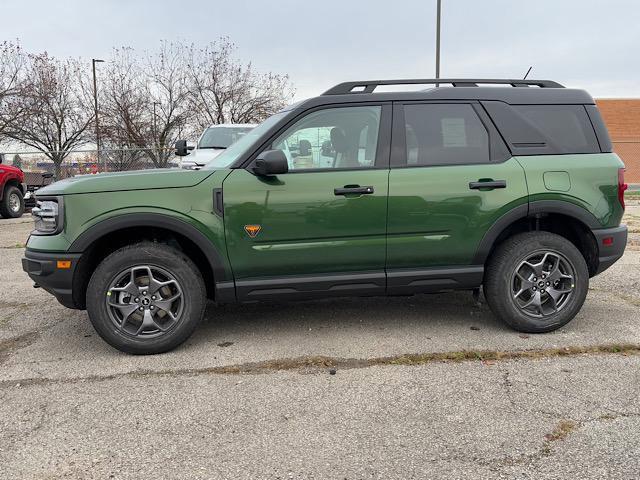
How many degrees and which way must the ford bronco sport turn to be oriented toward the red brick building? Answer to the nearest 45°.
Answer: approximately 135° to its right

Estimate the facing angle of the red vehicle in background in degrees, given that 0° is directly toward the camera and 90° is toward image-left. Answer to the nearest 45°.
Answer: approximately 315°

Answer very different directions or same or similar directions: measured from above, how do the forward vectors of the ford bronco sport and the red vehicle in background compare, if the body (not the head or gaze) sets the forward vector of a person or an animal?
very different directions

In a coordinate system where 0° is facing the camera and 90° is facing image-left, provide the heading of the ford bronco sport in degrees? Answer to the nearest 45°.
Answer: approximately 90°

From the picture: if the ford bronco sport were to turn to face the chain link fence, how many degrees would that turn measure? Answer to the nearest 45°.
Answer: approximately 45° to its right

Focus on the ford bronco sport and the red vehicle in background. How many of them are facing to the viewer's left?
1

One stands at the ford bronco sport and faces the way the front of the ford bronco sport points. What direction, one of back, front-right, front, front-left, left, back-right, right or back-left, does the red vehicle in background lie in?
front-right

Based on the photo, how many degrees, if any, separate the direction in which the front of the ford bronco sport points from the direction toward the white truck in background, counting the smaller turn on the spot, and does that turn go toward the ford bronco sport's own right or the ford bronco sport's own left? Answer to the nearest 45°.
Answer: approximately 90° to the ford bronco sport's own right
